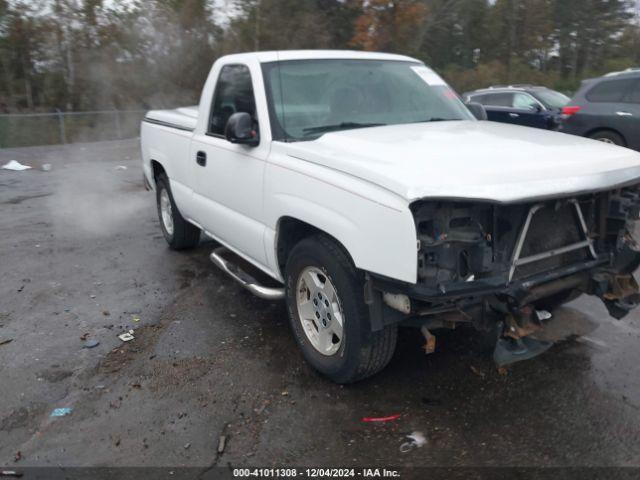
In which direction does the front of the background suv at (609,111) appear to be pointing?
to the viewer's right

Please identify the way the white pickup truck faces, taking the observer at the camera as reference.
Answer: facing the viewer and to the right of the viewer

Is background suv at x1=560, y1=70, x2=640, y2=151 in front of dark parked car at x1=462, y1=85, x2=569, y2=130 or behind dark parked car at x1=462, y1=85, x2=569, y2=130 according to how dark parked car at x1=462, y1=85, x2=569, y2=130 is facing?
in front

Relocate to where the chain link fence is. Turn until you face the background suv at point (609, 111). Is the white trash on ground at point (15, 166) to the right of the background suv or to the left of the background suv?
right

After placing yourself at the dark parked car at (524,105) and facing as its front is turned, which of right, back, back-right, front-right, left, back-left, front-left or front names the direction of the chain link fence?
back-right

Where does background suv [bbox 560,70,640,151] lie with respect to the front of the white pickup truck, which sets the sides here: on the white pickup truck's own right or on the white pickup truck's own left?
on the white pickup truck's own left

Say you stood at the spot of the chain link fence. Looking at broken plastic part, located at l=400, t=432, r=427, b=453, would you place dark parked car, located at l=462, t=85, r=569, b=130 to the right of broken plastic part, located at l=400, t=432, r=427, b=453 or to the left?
left

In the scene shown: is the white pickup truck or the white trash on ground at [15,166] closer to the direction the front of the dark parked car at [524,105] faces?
the white pickup truck

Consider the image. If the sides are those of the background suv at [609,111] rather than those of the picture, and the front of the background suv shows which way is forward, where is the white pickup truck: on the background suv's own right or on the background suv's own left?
on the background suv's own right

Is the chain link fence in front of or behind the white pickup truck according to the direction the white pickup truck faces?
behind

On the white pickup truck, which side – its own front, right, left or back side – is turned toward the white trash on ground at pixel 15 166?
back
